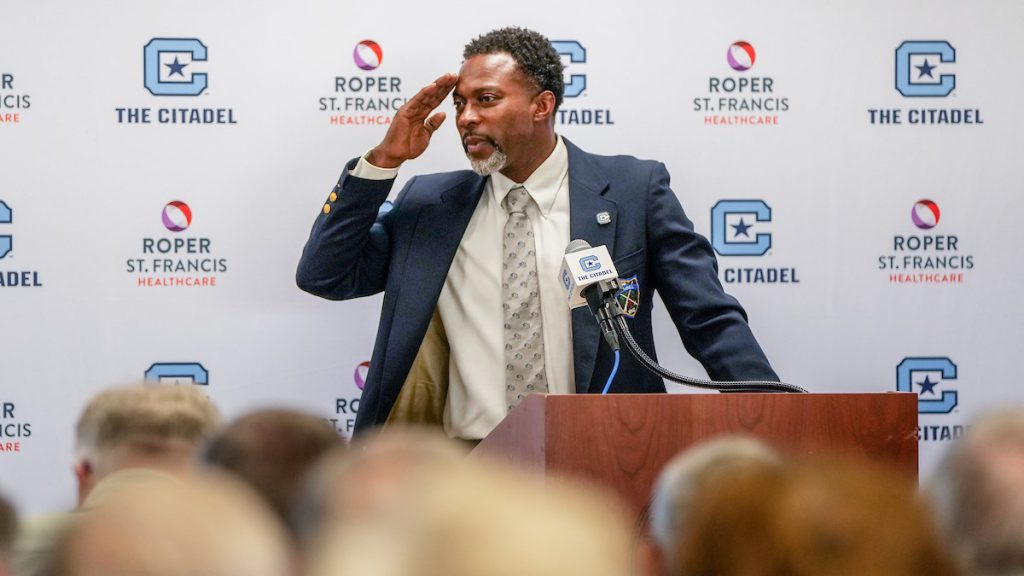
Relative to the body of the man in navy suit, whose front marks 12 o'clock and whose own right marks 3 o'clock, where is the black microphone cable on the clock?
The black microphone cable is roughly at 11 o'clock from the man in navy suit.

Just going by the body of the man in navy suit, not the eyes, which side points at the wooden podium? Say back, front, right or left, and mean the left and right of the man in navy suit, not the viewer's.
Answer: front

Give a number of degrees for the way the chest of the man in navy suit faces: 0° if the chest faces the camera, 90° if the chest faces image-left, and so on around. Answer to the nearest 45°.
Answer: approximately 0°

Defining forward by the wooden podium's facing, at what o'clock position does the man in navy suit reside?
The man in navy suit is roughly at 5 o'clock from the wooden podium.

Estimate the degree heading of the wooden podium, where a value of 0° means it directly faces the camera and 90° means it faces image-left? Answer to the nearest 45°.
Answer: approximately 0°

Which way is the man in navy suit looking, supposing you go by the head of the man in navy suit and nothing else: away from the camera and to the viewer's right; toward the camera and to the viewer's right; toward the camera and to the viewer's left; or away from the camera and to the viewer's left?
toward the camera and to the viewer's left

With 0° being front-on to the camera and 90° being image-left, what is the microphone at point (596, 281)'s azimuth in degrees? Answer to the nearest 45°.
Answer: approximately 135°
